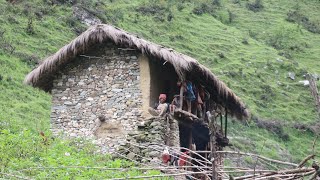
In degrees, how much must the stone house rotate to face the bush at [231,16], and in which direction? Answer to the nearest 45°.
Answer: approximately 90° to its left

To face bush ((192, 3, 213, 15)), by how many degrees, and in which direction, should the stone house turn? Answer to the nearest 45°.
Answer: approximately 90° to its left

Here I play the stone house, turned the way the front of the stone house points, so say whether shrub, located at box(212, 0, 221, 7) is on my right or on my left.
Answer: on my left

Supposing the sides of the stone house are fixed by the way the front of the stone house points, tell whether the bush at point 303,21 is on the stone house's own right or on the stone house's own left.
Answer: on the stone house's own left

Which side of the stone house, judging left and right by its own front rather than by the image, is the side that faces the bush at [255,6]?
left

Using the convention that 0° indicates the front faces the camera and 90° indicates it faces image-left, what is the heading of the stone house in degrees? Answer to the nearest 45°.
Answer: approximately 270°

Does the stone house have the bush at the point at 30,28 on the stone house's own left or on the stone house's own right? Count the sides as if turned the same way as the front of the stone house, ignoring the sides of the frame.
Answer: on the stone house's own left

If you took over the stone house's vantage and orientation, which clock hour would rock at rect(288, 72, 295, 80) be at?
The rock is roughly at 10 o'clock from the stone house.

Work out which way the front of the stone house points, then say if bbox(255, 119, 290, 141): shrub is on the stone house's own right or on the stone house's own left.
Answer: on the stone house's own left
